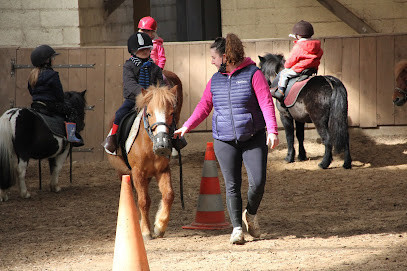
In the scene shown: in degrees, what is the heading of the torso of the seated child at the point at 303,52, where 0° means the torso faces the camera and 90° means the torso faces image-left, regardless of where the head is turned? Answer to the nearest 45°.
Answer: approximately 135°

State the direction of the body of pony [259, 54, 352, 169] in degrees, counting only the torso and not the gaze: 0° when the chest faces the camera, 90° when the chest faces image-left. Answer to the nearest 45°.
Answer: approximately 135°

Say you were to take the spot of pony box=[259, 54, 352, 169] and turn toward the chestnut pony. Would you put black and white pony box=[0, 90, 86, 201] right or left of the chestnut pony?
right

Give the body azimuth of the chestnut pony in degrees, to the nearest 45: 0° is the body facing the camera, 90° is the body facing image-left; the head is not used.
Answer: approximately 0°

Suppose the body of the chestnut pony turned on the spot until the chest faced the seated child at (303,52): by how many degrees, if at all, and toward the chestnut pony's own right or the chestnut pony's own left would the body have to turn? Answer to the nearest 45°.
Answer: approximately 135° to the chestnut pony's own left

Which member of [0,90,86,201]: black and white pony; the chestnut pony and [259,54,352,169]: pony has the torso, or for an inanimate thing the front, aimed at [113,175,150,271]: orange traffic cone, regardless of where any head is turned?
the chestnut pony

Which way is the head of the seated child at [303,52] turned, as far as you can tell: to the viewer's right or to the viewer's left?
to the viewer's left

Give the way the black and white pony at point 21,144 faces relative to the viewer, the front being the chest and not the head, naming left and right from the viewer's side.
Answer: facing away from the viewer and to the right of the viewer
